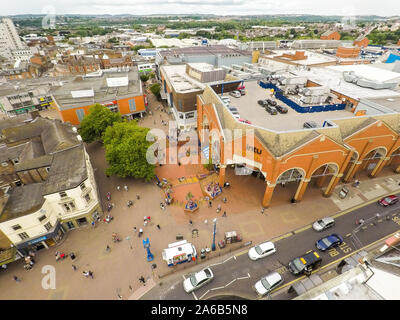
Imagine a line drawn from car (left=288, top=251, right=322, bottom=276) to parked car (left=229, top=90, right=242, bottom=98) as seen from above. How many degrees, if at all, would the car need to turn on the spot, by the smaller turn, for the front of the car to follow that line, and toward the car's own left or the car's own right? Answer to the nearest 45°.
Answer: approximately 90° to the car's own right

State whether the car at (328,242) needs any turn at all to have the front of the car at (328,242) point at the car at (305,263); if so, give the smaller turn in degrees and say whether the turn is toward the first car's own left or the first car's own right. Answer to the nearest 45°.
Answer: approximately 45° to the first car's own left

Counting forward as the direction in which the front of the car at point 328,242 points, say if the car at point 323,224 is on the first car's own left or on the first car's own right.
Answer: on the first car's own right
